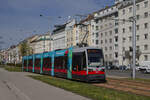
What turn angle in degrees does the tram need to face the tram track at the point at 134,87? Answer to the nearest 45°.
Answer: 0° — it already faces it

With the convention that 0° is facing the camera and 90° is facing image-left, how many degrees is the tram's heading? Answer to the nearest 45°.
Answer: approximately 315°
